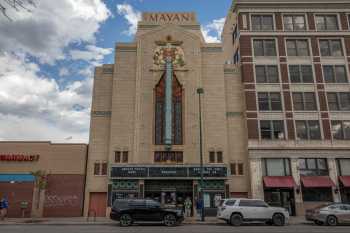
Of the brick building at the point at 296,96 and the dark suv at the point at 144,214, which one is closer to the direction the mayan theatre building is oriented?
the dark suv

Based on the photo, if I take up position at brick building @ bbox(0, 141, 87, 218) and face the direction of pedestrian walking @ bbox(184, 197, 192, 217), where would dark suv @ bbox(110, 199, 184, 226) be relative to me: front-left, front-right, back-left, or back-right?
front-right

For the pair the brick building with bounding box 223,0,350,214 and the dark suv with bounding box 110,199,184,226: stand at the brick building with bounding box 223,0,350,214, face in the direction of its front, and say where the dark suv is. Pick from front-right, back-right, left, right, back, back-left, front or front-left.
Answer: front-right

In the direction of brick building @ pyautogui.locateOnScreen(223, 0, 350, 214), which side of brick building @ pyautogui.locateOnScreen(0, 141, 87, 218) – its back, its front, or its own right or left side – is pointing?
left

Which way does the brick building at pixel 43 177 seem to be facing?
toward the camera

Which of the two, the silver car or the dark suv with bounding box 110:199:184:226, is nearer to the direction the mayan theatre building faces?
the dark suv

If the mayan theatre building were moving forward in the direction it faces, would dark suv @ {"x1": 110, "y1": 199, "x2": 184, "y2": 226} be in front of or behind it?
in front

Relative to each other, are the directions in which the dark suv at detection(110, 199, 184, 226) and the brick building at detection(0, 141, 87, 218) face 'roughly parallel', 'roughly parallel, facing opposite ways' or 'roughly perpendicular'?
roughly perpendicular

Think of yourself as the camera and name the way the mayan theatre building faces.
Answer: facing the viewer

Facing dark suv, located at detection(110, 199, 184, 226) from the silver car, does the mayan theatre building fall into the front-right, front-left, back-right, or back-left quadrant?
front-right

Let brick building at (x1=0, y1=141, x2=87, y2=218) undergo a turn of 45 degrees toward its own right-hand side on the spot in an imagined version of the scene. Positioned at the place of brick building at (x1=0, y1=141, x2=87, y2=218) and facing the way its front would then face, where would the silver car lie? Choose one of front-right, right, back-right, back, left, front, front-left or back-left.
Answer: left

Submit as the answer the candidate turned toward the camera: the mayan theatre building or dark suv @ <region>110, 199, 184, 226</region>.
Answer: the mayan theatre building

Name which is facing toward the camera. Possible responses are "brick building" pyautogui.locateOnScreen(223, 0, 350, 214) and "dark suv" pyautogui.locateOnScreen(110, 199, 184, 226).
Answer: the brick building

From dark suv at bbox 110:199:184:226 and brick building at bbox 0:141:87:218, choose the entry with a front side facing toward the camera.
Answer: the brick building

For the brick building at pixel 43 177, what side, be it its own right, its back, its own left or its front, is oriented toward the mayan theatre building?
left

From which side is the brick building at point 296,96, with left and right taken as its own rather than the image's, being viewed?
front
